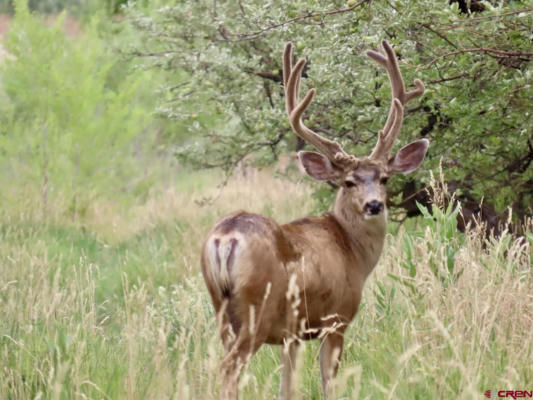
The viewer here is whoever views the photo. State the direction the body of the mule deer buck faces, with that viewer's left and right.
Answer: facing away from the viewer and to the right of the viewer

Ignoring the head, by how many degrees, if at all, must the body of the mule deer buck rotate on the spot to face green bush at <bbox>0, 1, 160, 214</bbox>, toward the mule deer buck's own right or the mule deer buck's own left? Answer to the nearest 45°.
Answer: approximately 90° to the mule deer buck's own left
